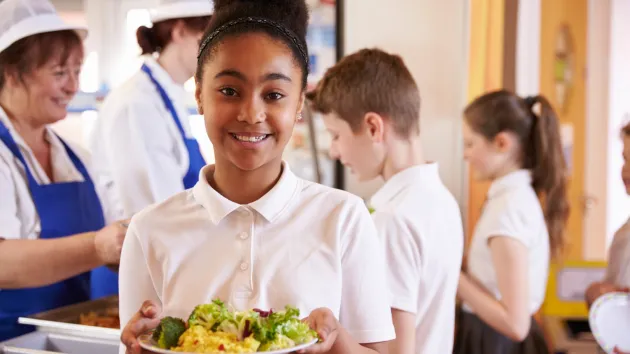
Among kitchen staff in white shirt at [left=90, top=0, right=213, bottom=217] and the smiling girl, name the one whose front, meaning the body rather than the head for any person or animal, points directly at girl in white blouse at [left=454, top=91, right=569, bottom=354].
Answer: the kitchen staff in white shirt

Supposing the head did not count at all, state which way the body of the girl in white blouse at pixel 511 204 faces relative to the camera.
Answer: to the viewer's left

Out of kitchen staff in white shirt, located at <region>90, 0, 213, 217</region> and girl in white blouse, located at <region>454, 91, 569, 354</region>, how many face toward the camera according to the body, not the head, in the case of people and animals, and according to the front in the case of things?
0

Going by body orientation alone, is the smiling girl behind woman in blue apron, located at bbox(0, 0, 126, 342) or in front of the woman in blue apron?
in front

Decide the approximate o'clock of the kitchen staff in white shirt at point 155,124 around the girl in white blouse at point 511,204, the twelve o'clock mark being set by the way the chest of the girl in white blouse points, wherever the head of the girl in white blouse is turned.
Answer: The kitchen staff in white shirt is roughly at 11 o'clock from the girl in white blouse.

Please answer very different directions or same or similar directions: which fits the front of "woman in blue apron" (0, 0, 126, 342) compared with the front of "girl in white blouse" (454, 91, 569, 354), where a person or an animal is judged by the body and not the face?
very different directions

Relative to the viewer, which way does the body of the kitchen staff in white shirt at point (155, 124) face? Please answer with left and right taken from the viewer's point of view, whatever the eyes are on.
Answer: facing to the right of the viewer

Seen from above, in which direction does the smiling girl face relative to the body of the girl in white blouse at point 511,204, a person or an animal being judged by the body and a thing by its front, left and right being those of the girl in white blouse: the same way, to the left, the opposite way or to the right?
to the left

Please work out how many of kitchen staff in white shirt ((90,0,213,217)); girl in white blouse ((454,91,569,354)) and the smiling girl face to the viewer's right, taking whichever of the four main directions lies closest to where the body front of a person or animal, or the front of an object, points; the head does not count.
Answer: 1

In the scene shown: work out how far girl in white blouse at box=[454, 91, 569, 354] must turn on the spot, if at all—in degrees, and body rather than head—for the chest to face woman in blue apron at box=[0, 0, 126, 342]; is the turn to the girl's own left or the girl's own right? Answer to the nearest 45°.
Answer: approximately 45° to the girl's own left
